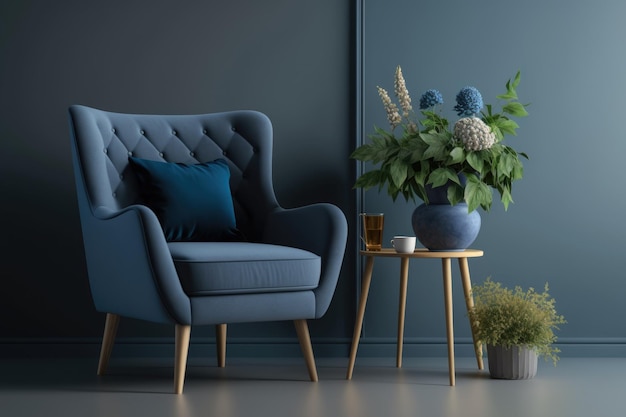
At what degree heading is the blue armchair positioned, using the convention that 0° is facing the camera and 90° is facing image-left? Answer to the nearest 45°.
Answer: approximately 315°

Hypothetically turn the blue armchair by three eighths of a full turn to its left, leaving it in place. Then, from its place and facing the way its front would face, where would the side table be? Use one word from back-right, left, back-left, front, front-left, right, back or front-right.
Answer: right

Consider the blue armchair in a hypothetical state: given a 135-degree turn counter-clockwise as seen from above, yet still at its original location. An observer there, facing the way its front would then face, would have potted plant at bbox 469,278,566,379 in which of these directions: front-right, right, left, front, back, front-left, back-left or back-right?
right

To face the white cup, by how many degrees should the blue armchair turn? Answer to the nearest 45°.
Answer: approximately 45° to its left

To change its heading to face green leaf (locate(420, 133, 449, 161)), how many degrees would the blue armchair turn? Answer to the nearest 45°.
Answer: approximately 45° to its left

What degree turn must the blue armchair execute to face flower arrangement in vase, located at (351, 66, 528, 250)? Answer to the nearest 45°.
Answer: approximately 45° to its left

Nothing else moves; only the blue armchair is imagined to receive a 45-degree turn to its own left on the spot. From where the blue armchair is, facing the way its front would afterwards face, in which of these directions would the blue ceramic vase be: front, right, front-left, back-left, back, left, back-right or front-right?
front
